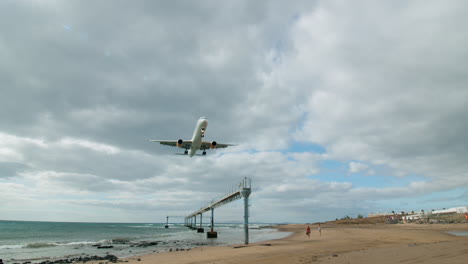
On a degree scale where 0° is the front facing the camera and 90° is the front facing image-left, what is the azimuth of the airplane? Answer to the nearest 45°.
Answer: approximately 0°
